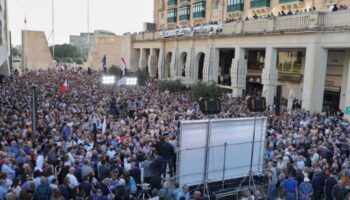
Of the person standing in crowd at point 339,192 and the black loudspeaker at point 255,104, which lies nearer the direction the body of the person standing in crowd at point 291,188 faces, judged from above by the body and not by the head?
the black loudspeaker

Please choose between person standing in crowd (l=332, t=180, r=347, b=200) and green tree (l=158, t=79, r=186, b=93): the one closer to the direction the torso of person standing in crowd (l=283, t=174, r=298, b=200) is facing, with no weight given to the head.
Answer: the green tree

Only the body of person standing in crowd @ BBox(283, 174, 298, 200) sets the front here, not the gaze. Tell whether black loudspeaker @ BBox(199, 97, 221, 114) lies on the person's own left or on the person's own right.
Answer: on the person's own left

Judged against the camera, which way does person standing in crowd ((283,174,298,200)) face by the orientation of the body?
away from the camera

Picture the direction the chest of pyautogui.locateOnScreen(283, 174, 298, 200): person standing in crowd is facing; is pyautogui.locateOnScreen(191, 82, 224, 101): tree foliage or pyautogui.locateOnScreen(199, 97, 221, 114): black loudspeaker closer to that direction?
the tree foliage

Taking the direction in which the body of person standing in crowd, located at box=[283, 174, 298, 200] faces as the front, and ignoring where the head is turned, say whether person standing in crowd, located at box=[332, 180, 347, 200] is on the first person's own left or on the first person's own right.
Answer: on the first person's own right
